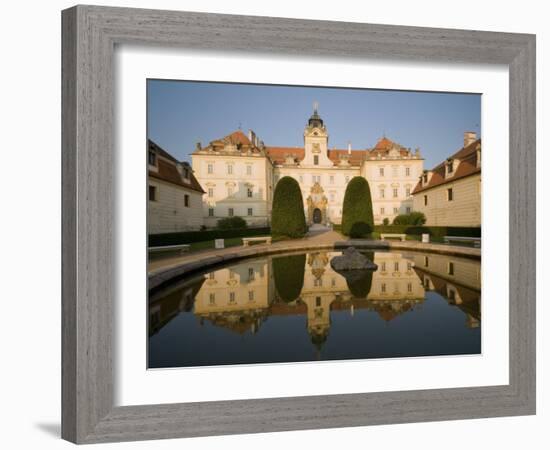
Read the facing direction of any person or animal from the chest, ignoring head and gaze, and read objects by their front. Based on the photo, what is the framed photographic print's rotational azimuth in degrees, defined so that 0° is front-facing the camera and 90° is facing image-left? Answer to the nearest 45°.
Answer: approximately 315°
